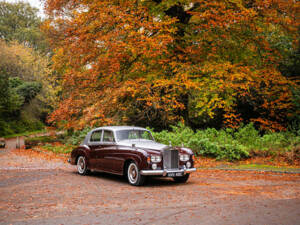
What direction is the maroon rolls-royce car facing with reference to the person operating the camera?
facing the viewer and to the right of the viewer

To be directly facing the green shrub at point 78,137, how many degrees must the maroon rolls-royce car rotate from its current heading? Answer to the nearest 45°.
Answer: approximately 135° to its left

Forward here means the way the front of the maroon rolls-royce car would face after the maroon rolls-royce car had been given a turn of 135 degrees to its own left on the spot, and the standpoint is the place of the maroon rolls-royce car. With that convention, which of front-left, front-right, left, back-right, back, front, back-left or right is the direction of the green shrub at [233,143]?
front-right

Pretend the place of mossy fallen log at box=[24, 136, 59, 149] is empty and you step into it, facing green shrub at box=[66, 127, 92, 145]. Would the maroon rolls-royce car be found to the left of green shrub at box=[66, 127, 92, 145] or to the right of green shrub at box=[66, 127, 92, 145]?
right

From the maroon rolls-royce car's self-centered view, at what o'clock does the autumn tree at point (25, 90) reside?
The autumn tree is roughly at 7 o'clock from the maroon rolls-royce car.

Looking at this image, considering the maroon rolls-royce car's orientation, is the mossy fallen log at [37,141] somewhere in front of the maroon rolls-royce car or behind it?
behind

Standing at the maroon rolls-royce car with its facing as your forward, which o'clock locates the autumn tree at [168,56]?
The autumn tree is roughly at 8 o'clock from the maroon rolls-royce car.
